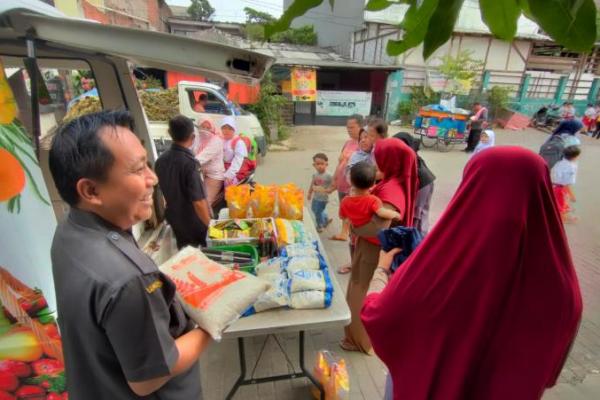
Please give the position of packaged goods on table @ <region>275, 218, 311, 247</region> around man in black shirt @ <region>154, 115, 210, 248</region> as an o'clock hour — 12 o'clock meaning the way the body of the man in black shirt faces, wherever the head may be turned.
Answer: The packaged goods on table is roughly at 3 o'clock from the man in black shirt.

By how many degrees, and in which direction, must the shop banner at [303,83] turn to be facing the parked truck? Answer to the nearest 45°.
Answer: approximately 45° to its right

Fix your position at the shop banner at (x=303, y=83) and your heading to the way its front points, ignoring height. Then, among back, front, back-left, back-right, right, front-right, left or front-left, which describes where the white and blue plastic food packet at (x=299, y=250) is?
front

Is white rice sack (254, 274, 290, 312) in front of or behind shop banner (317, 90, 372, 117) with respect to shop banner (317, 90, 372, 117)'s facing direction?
in front

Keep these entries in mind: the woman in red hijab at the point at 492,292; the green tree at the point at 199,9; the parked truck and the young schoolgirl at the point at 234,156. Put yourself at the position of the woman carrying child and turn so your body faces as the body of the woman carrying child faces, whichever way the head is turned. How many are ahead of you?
3

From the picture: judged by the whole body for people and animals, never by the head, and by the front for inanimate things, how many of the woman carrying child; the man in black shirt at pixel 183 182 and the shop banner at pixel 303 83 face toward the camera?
1

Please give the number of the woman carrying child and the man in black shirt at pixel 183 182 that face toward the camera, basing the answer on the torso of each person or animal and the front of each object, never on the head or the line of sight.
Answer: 0

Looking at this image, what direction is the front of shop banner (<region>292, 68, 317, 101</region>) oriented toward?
toward the camera

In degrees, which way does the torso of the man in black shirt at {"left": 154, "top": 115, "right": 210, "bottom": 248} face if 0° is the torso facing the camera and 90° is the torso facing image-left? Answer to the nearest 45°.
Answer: approximately 225°

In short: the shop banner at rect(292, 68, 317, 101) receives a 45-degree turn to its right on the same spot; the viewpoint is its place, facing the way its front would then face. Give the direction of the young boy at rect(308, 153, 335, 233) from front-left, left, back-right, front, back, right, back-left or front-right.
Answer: front-left

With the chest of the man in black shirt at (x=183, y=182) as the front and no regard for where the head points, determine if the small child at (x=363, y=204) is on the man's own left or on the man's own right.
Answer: on the man's own right

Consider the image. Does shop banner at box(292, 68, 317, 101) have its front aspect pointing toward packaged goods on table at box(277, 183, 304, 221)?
yes

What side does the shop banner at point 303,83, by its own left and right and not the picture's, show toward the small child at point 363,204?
front

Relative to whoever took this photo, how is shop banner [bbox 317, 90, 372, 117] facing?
facing the viewer

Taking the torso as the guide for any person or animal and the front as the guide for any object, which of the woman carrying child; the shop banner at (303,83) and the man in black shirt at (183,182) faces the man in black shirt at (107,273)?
the shop banner

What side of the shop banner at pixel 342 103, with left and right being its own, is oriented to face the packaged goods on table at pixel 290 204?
front

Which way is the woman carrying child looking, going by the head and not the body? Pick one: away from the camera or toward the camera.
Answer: away from the camera

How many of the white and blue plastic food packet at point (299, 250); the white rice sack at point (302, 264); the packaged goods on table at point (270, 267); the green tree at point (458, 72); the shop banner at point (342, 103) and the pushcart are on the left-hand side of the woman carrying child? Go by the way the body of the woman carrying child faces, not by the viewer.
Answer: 3

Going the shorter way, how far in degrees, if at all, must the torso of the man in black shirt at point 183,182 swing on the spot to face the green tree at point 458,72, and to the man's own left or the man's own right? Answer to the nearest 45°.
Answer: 0° — they already face it
